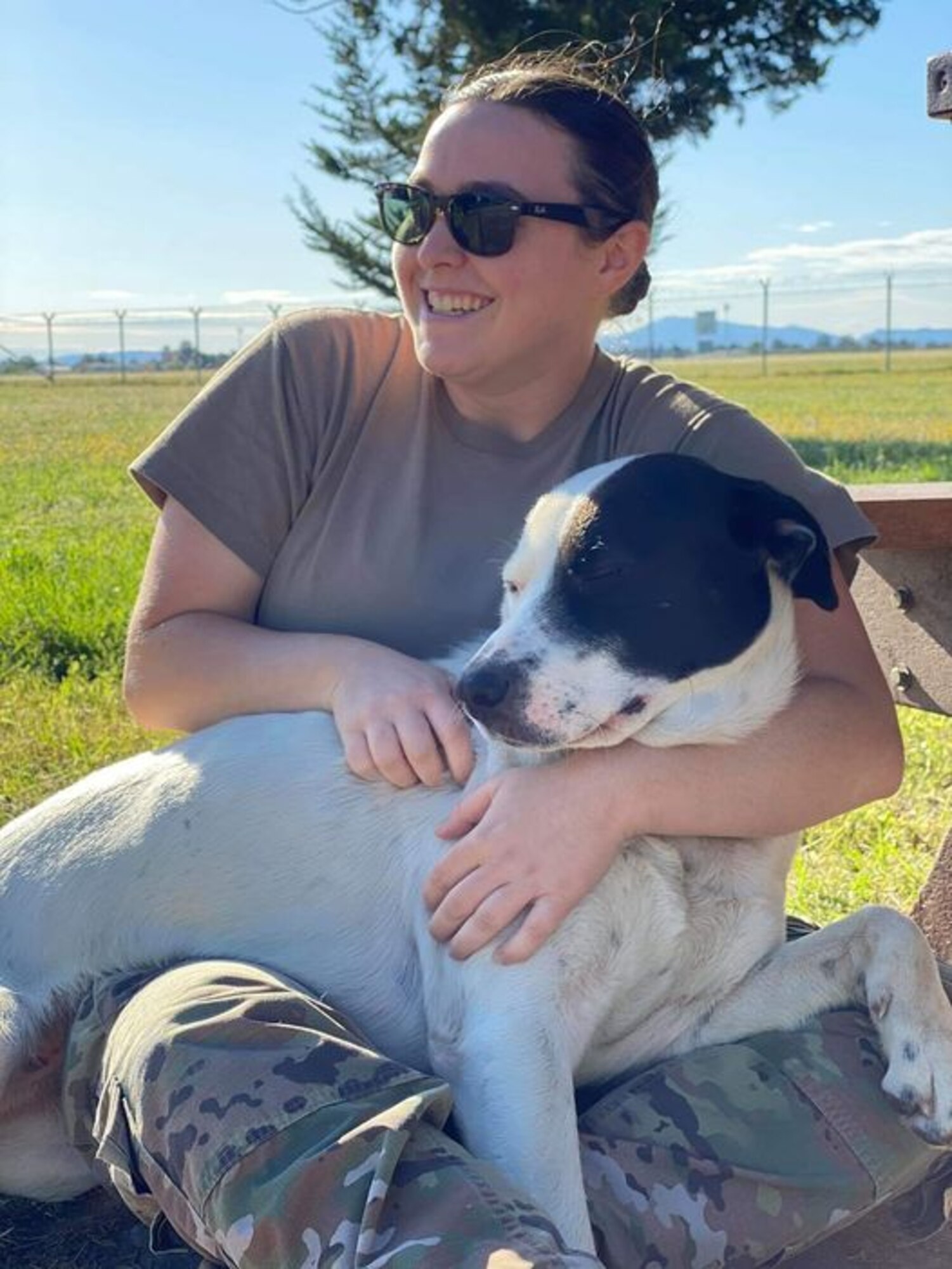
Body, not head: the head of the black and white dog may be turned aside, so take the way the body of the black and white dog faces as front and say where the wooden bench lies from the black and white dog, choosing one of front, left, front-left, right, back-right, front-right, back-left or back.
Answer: left

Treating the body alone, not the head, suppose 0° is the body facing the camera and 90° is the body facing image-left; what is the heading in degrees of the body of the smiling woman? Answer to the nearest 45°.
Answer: approximately 0°

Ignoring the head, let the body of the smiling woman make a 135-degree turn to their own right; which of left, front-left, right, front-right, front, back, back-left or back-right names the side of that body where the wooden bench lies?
right

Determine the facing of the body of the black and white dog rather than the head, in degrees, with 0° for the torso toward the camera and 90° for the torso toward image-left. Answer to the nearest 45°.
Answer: approximately 315°
